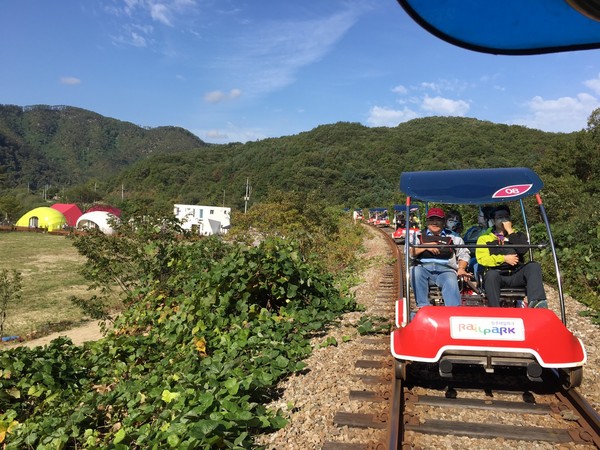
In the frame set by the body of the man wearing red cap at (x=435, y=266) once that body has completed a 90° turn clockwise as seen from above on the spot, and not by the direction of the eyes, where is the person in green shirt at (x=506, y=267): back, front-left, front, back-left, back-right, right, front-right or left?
back

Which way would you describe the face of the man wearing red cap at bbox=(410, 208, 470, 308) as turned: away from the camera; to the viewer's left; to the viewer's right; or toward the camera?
toward the camera

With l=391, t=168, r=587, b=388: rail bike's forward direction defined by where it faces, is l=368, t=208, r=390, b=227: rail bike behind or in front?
behind

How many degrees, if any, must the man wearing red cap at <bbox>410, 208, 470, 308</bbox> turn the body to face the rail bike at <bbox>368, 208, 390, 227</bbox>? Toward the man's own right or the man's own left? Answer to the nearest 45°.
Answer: approximately 180°

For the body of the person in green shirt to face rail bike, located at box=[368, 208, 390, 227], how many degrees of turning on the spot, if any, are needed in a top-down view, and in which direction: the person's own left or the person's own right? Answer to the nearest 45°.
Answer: approximately 180°

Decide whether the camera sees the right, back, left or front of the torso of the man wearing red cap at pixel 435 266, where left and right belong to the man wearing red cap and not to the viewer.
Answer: front
